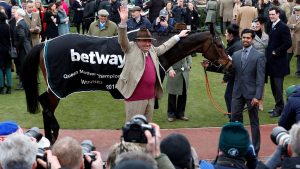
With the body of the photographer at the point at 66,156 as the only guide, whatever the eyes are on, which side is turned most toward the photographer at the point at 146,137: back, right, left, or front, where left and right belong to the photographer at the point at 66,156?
right

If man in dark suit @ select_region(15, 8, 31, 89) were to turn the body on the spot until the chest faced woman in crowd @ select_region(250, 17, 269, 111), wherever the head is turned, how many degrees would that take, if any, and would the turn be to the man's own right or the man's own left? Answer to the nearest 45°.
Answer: approximately 135° to the man's own left

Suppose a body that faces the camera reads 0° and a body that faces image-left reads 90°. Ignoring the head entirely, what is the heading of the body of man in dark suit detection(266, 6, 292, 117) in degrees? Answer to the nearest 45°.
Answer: approximately 45°

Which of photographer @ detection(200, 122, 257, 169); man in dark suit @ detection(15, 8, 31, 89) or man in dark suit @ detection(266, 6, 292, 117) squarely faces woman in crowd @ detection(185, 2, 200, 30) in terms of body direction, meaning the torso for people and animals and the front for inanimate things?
the photographer

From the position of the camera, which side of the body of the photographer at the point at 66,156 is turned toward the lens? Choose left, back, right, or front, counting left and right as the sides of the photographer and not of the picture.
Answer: back

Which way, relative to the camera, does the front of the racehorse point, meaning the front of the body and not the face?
to the viewer's right

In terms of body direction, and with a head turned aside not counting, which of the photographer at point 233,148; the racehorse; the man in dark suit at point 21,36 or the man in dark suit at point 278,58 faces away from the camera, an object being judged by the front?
the photographer

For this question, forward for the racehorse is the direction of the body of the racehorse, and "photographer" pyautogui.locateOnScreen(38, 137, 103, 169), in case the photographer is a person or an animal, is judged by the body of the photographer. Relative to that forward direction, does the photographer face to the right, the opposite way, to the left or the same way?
to the left

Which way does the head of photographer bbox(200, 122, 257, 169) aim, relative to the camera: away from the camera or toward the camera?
away from the camera

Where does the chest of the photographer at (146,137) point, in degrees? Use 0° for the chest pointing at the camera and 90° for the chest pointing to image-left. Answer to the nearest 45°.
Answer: approximately 180°

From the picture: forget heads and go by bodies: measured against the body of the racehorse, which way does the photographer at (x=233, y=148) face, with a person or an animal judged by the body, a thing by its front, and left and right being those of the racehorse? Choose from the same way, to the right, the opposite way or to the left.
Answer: to the left

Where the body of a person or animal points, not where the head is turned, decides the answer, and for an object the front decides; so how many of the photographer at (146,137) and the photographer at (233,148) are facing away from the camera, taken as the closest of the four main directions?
2

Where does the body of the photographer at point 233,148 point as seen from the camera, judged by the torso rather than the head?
away from the camera
